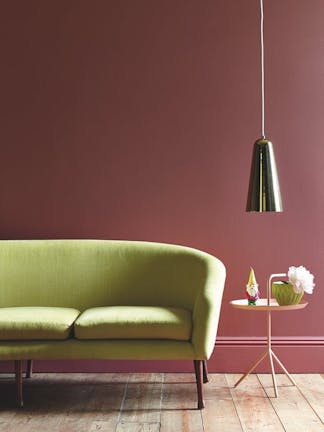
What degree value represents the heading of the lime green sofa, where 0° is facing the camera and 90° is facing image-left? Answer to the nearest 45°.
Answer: approximately 0°

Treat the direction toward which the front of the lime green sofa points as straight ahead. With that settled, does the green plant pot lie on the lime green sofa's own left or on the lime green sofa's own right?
on the lime green sofa's own left

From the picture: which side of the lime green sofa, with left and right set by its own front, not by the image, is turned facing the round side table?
left

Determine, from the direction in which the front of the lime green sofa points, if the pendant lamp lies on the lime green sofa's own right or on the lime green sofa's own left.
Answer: on the lime green sofa's own left

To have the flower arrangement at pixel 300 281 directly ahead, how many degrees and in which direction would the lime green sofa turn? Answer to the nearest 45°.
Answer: approximately 90° to its left
